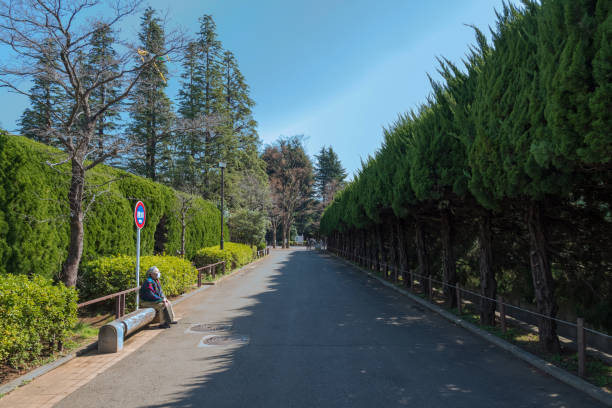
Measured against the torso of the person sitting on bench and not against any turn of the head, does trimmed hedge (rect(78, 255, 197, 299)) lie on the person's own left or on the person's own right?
on the person's own left

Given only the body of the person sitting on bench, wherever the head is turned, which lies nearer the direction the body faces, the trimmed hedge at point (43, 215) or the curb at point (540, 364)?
the curb

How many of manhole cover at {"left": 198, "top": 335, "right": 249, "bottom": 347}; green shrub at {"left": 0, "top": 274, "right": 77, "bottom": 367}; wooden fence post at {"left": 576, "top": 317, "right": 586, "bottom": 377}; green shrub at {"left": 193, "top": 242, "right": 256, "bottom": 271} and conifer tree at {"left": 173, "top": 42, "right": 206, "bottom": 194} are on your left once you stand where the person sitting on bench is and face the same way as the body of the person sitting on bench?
2

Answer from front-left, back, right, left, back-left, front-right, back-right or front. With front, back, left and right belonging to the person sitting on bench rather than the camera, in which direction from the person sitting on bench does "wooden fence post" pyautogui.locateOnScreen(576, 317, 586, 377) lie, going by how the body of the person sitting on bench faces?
front-right

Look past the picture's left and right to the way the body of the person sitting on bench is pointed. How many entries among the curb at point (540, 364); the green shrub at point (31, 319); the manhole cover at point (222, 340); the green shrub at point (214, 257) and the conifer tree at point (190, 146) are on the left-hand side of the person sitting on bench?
2

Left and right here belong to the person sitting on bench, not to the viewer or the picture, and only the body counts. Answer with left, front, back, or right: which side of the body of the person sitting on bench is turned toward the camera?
right

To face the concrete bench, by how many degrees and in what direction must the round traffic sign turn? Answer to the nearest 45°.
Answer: approximately 45° to its right

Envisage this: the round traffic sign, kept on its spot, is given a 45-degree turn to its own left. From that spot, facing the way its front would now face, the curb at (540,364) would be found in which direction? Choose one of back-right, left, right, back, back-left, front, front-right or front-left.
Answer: front-right

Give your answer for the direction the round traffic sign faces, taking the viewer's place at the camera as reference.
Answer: facing the viewer and to the right of the viewer

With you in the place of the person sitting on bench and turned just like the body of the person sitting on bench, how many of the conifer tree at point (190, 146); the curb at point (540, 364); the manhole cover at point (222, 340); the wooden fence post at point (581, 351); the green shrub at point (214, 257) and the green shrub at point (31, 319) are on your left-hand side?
2

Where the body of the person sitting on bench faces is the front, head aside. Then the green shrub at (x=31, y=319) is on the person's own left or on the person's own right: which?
on the person's own right

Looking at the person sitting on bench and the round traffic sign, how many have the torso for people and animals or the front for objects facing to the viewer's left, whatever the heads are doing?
0
